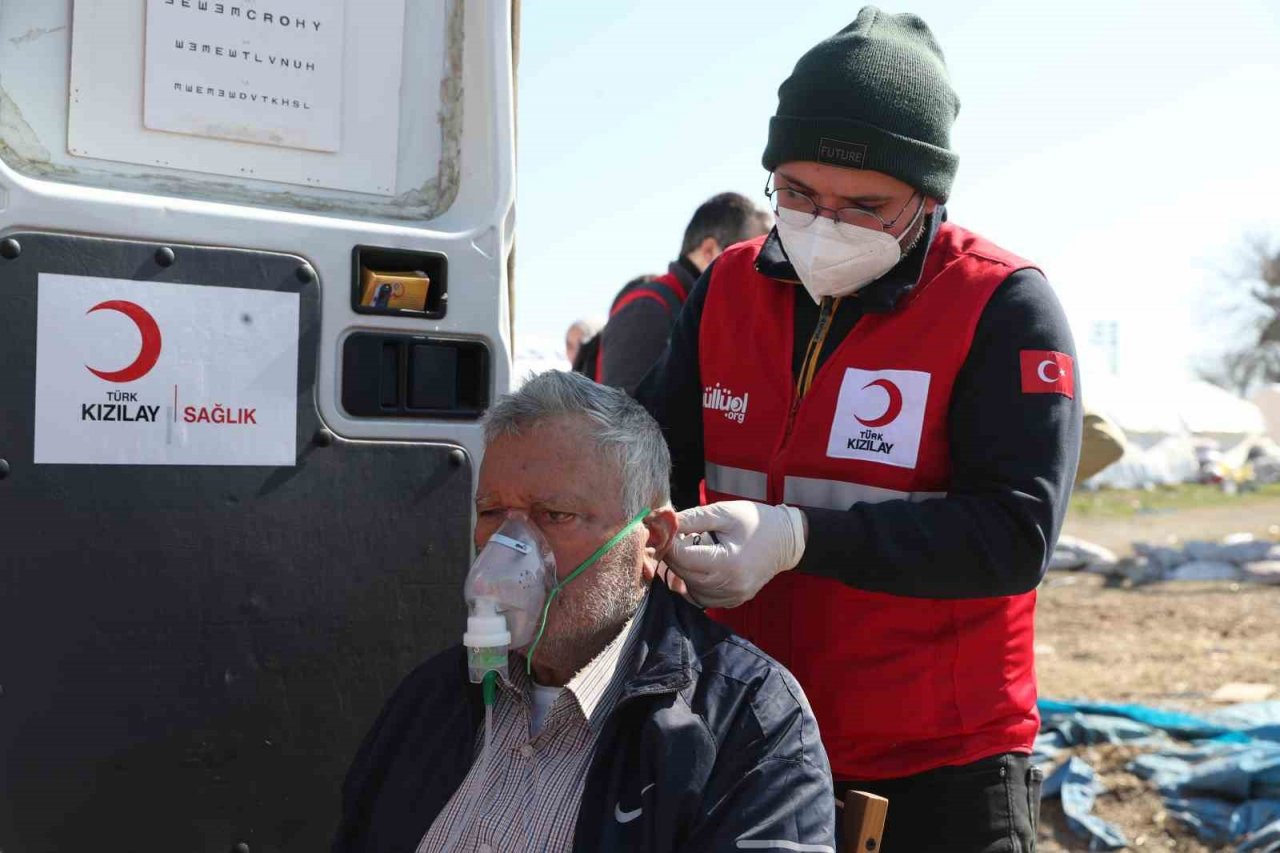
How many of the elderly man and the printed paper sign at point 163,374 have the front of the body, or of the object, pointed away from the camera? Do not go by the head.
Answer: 0

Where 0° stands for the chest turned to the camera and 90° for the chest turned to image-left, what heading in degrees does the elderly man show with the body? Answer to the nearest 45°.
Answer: approximately 45°

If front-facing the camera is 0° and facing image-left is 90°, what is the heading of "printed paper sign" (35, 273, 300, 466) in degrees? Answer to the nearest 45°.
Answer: approximately 0°

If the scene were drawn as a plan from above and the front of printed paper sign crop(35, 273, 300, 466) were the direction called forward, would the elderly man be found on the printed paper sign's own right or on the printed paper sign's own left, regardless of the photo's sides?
on the printed paper sign's own left

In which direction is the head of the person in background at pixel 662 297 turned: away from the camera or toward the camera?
away from the camera

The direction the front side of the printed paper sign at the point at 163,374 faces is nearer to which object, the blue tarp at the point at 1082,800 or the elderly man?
the elderly man
